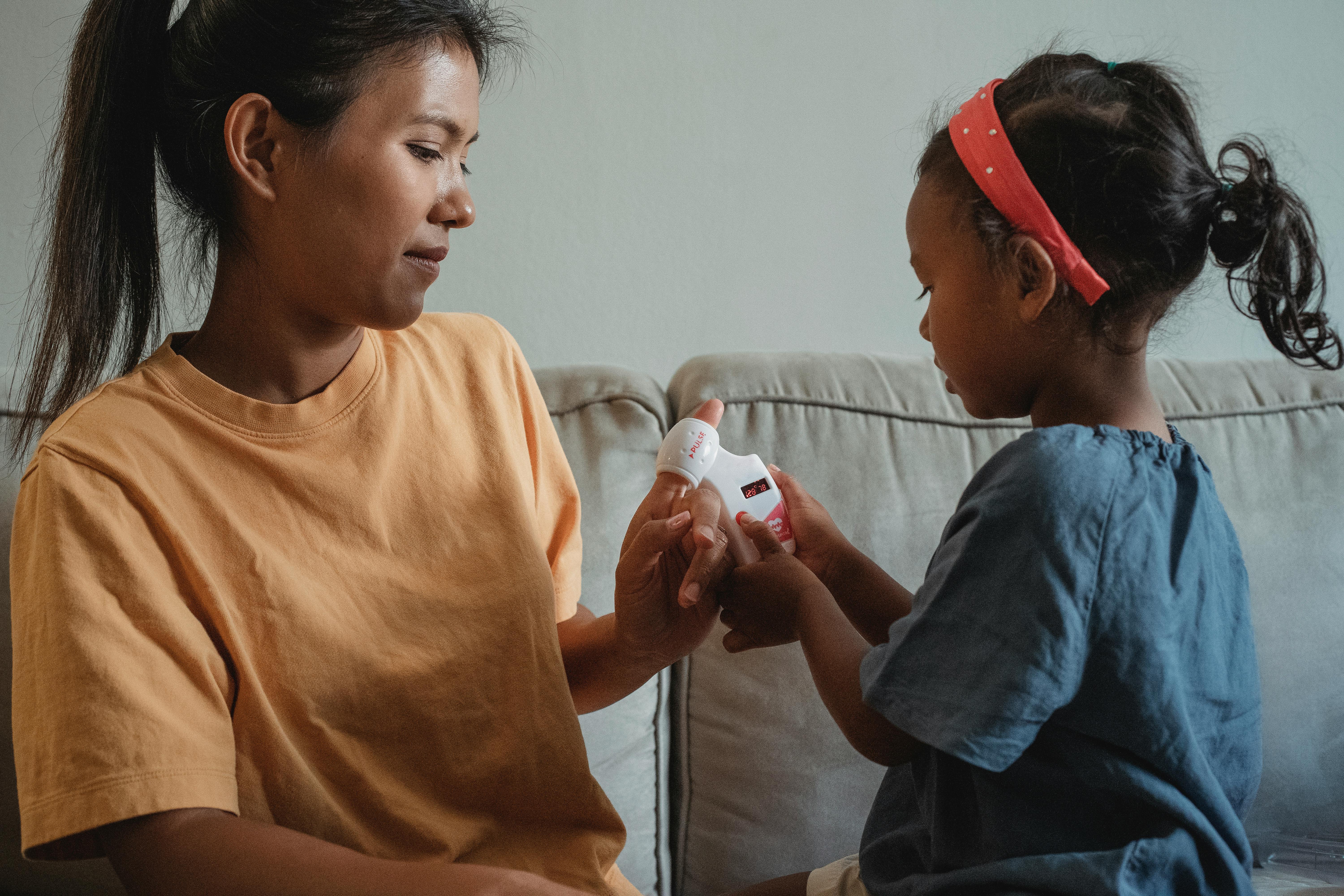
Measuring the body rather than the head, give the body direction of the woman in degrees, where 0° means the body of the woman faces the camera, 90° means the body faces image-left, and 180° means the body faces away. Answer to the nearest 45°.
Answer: approximately 315°

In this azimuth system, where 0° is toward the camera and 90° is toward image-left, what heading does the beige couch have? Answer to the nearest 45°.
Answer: approximately 0°

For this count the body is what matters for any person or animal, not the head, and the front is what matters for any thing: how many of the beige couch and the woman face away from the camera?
0

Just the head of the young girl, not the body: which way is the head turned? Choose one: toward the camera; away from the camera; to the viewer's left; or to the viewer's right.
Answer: to the viewer's left
